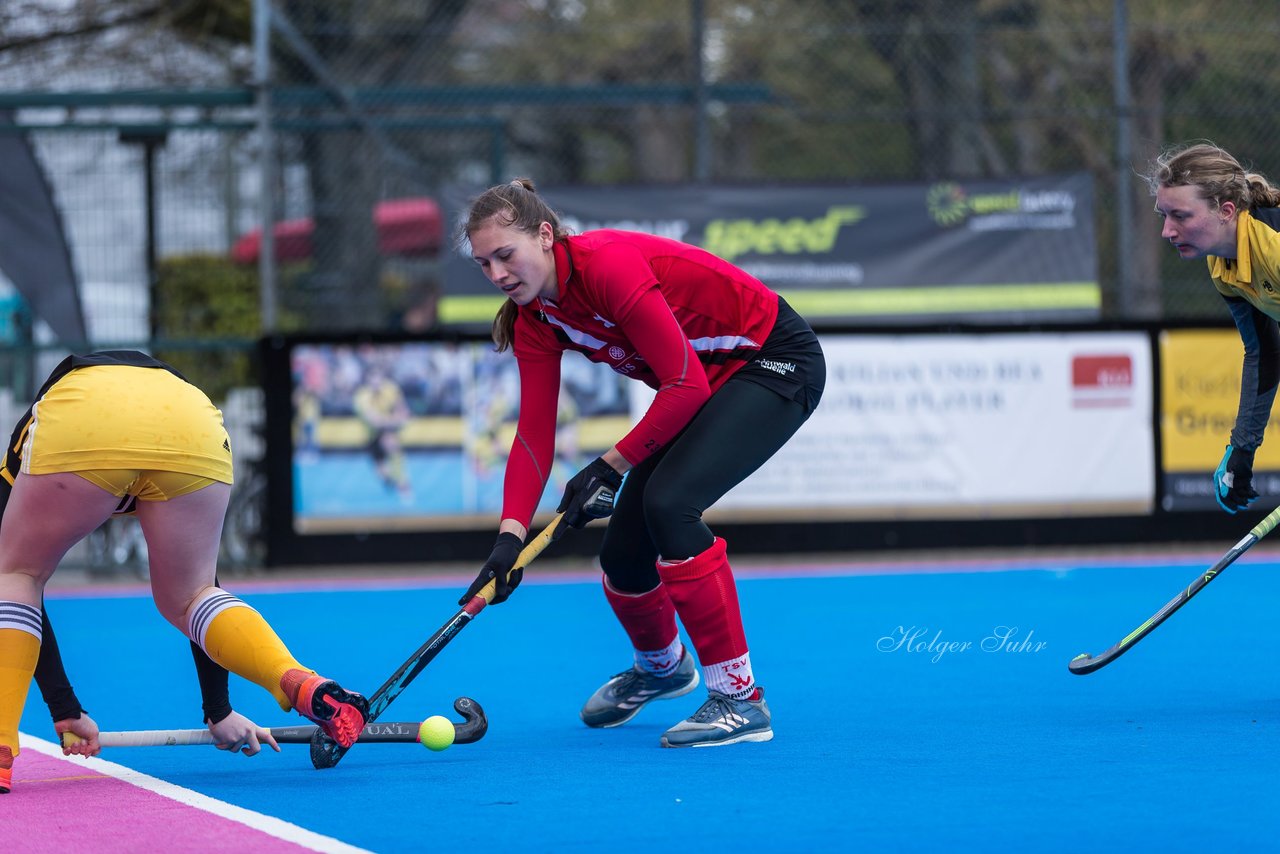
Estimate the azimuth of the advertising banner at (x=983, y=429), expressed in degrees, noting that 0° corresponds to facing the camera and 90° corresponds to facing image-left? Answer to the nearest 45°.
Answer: approximately 0°

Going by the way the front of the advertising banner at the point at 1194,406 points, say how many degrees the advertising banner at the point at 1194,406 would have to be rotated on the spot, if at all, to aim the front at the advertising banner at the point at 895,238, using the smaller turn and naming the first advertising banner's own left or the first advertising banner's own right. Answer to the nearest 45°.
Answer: approximately 90° to the first advertising banner's own right

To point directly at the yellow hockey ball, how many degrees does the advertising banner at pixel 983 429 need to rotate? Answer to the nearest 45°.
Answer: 0° — it already faces it

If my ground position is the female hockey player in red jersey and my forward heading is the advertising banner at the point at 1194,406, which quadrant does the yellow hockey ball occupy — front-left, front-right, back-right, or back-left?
back-left

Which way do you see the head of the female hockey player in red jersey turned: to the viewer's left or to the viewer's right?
to the viewer's left

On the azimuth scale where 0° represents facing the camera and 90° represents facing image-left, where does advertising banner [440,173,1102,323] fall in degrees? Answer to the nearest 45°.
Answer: approximately 0°

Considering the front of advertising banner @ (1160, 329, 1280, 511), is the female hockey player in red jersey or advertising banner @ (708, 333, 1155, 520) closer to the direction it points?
the female hockey player in red jersey

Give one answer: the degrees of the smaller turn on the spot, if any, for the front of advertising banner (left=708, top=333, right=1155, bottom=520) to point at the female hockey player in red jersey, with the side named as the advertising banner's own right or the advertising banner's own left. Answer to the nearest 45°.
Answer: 0° — it already faces them

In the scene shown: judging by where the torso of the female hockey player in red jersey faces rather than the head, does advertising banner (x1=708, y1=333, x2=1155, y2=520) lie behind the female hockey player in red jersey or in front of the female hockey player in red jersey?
behind
